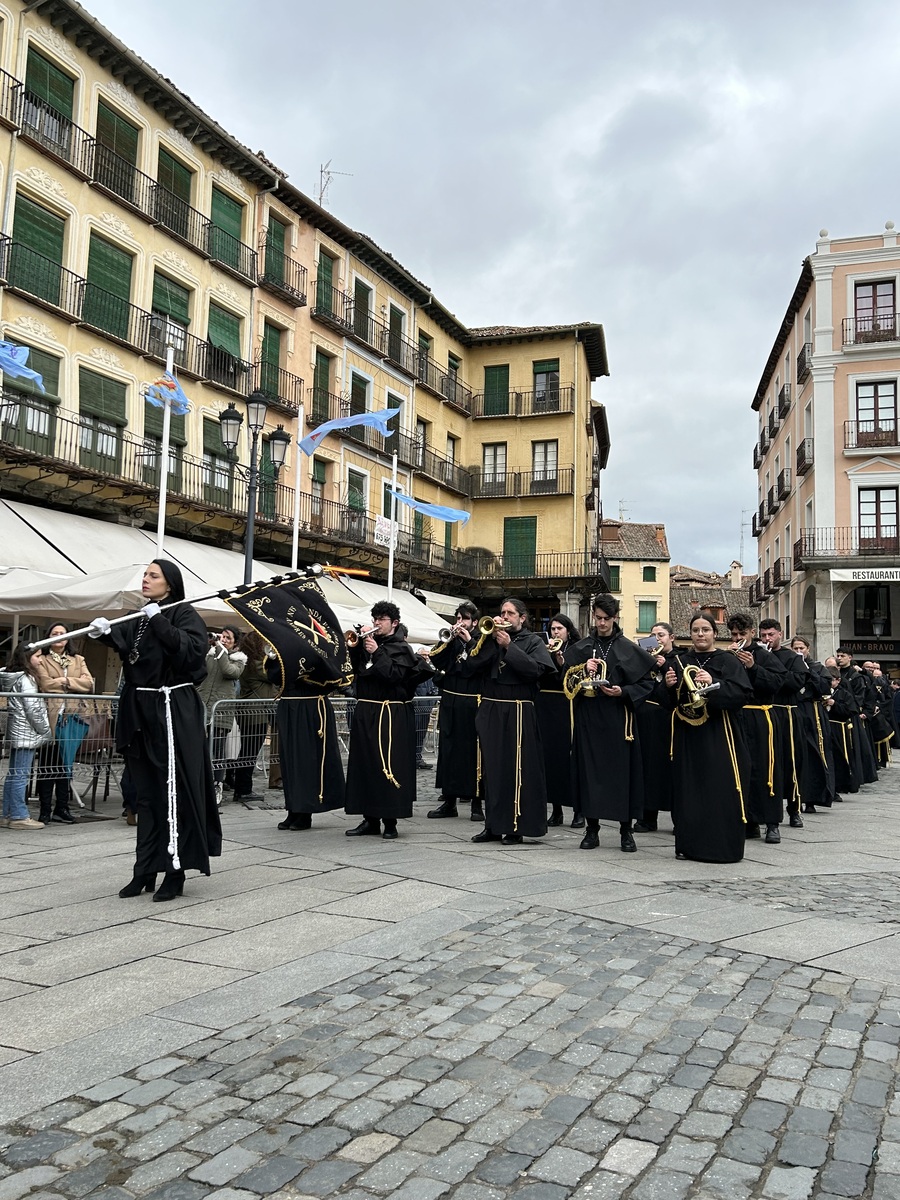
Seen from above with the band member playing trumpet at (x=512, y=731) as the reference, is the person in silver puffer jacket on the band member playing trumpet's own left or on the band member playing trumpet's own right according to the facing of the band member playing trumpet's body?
on the band member playing trumpet's own right

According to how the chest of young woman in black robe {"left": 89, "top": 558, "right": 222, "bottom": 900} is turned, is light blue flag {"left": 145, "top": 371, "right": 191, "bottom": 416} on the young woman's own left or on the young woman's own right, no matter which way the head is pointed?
on the young woman's own right

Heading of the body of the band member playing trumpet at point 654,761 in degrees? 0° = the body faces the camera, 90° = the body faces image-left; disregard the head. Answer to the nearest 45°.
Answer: approximately 45°

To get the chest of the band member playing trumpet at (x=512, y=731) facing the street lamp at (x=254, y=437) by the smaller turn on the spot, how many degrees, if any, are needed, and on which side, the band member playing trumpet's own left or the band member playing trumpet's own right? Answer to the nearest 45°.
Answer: approximately 90° to the band member playing trumpet's own right

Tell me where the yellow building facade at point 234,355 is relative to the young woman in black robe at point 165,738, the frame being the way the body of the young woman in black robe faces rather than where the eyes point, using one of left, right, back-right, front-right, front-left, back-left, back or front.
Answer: back-right

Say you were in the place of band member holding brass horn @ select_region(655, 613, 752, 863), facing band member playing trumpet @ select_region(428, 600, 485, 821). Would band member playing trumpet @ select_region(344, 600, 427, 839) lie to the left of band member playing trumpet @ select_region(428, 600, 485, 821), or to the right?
left
